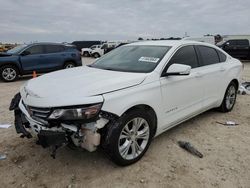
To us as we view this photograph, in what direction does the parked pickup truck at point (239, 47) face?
facing to the left of the viewer

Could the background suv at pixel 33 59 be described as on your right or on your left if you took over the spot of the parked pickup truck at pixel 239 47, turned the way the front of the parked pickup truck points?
on your left

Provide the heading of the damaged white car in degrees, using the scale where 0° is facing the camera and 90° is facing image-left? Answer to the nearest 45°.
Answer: approximately 45°

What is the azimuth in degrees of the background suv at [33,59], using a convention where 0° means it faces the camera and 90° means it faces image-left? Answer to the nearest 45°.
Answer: approximately 45°

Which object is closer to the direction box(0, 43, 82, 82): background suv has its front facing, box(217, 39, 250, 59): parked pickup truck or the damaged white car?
the damaged white car

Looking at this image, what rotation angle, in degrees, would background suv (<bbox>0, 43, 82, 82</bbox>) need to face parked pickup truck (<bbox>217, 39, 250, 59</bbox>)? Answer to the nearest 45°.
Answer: approximately 135° to its left

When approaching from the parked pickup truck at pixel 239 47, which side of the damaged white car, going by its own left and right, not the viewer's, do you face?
back

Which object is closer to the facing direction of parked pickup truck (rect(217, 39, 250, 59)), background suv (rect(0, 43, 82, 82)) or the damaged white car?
the background suv
